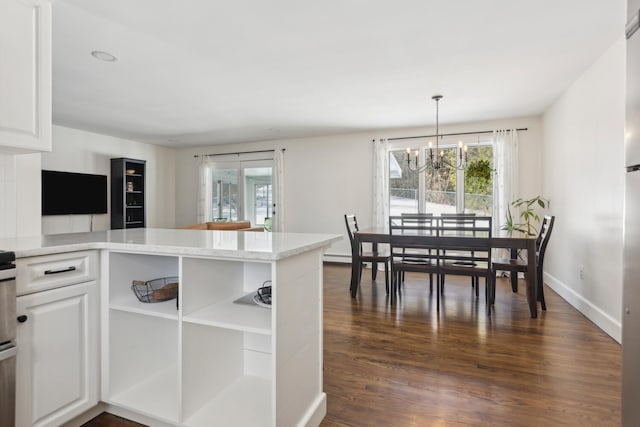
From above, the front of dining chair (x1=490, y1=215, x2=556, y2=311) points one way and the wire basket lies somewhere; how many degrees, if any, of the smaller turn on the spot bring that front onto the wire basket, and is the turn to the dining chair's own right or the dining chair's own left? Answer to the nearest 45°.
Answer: approximately 45° to the dining chair's own left

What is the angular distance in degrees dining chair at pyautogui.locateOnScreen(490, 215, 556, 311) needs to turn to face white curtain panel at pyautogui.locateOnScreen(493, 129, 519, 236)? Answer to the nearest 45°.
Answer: approximately 90° to its right

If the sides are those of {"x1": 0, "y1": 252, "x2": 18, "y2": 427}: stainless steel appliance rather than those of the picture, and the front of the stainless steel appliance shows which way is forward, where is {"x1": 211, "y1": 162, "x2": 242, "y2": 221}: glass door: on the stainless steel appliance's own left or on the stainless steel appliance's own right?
on the stainless steel appliance's own left

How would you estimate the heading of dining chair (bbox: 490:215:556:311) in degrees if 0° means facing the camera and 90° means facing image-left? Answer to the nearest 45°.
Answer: approximately 90°

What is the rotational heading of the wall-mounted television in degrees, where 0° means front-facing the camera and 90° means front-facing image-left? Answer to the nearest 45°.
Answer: approximately 315°

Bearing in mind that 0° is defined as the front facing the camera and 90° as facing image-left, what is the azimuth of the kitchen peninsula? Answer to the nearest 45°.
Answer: approximately 45°

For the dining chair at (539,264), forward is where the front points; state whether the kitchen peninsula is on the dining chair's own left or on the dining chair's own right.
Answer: on the dining chair's own left
